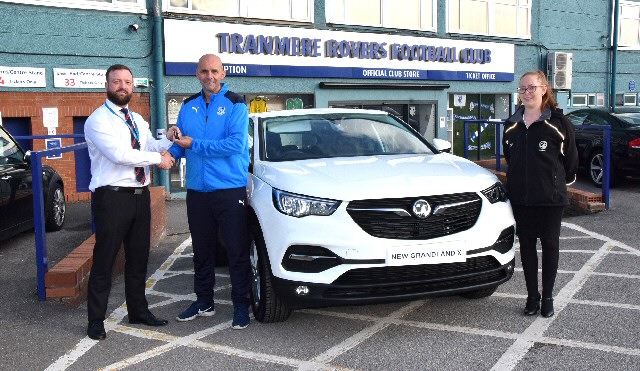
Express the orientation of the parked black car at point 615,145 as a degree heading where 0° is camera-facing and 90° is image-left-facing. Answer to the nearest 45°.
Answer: approximately 135°

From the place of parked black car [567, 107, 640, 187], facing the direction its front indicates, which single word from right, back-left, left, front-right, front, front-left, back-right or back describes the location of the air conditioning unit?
front-right

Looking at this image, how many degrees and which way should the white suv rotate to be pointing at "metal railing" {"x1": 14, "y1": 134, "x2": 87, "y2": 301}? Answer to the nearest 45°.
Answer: approximately 135° to its right

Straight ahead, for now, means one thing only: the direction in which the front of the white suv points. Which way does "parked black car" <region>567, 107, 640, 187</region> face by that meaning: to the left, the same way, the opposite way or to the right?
the opposite way

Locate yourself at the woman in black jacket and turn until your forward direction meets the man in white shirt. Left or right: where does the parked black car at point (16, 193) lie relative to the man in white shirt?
right

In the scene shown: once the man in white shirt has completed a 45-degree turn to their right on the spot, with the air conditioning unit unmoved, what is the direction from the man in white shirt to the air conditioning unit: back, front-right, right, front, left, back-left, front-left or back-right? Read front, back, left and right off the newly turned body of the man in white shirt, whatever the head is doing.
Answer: back-left

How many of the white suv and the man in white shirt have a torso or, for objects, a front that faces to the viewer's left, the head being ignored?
0
